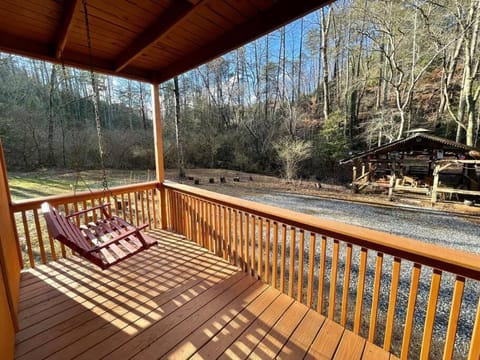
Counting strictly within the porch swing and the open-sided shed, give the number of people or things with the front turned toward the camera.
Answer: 1

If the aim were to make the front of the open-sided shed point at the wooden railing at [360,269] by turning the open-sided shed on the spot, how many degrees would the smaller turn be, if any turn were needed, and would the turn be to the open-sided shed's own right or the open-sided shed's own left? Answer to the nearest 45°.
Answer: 0° — it already faces it

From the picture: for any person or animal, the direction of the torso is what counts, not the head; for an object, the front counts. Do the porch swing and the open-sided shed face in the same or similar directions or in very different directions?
very different directions

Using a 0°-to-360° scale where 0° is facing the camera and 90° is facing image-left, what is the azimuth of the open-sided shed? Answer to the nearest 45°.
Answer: approximately 0°

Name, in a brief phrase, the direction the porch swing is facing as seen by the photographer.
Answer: facing away from the viewer and to the right of the viewer

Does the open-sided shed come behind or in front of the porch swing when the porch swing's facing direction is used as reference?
in front

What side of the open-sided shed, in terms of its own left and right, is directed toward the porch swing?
front
